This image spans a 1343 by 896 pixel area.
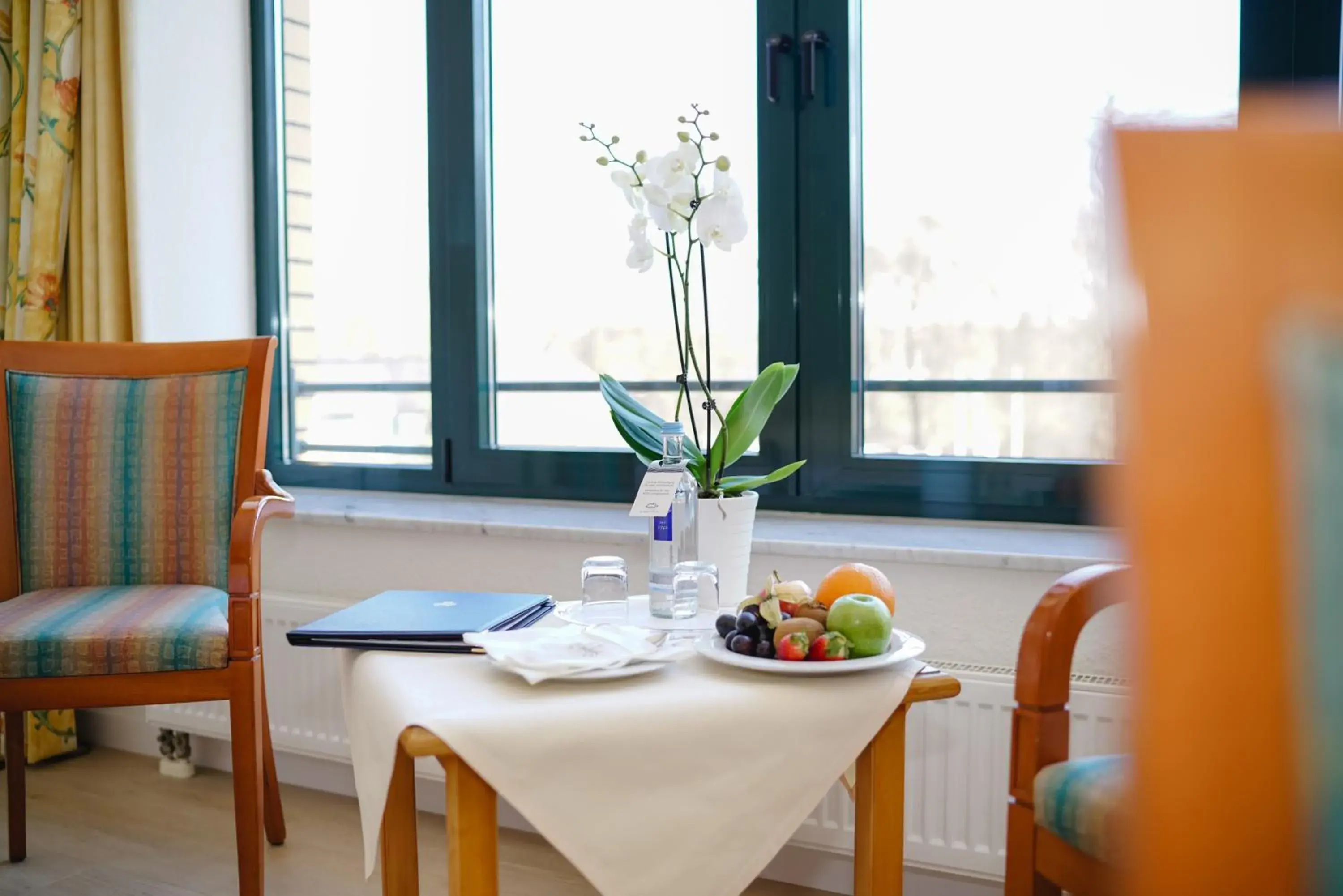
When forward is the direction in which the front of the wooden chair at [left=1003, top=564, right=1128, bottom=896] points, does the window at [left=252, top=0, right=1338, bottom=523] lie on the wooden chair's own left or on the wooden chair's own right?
on the wooden chair's own right

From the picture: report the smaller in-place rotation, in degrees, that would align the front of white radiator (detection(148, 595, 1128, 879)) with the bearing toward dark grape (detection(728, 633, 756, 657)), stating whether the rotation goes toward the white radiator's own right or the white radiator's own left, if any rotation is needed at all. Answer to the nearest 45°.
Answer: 0° — it already faces it

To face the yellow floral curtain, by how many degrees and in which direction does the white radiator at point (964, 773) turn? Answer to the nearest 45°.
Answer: approximately 90° to its right

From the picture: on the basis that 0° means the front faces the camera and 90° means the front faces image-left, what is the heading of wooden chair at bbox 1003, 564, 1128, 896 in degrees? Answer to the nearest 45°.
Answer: approximately 45°

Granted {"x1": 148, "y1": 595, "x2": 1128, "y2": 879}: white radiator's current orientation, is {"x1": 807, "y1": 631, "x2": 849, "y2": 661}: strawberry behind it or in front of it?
in front

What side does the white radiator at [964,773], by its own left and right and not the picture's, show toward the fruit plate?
front

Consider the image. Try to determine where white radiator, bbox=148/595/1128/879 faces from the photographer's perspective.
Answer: facing the viewer and to the left of the viewer

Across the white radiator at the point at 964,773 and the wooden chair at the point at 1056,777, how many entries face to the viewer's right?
0
